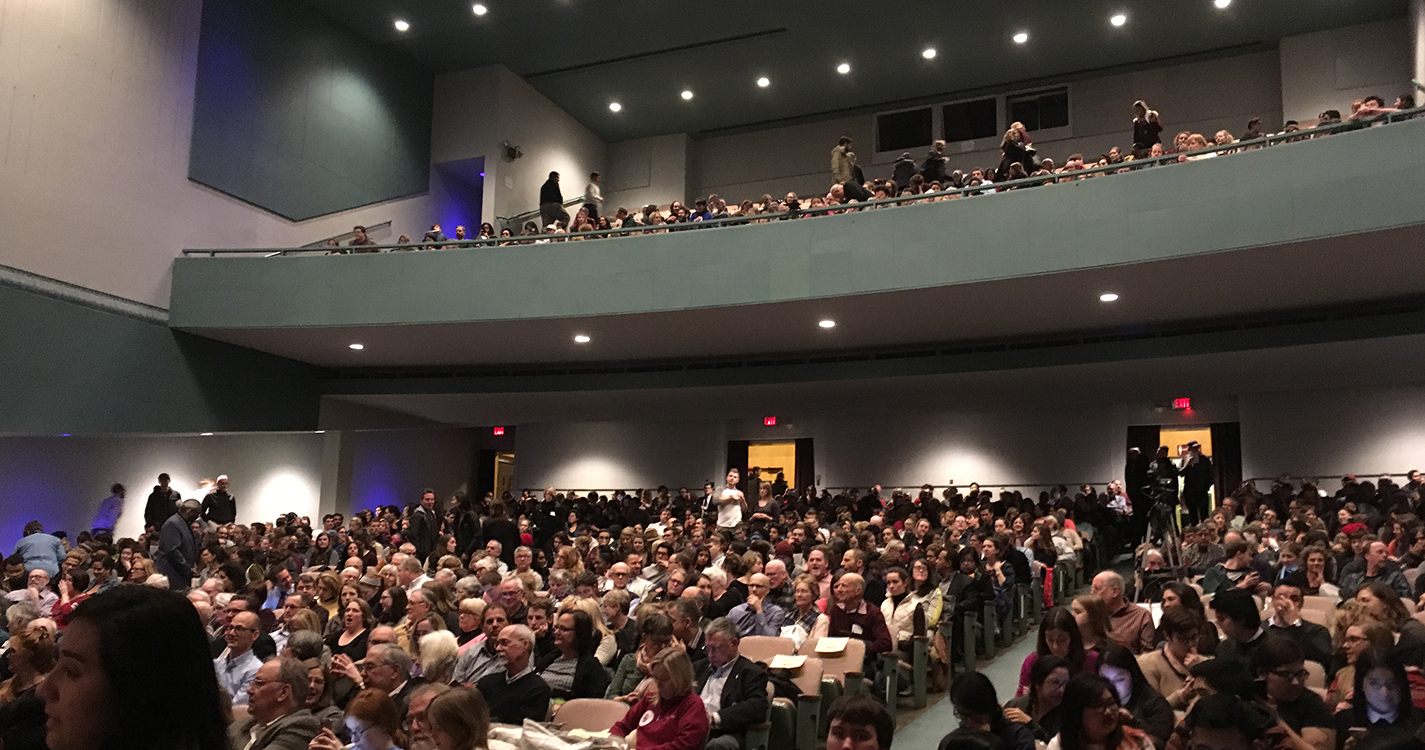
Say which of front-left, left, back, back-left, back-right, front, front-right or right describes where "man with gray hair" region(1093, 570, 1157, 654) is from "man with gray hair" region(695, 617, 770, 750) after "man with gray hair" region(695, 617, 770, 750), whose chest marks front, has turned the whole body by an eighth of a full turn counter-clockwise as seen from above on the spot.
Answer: left

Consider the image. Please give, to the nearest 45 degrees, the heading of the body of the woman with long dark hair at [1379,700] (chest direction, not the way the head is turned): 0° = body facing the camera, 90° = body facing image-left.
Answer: approximately 0°

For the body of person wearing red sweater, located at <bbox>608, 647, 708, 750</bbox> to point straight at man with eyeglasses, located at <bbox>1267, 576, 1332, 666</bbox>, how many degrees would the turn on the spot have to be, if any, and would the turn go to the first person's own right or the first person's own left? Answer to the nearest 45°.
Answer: approximately 135° to the first person's own left

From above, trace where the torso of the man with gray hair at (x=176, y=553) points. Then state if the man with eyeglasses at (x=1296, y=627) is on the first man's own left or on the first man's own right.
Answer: on the first man's own right

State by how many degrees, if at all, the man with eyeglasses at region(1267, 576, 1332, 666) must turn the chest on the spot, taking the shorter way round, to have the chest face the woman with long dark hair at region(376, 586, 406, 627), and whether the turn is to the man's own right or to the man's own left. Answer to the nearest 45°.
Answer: approximately 45° to the man's own right

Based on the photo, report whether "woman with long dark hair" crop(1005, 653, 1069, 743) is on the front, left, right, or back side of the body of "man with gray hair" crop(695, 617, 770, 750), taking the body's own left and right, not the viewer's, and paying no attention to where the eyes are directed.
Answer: left

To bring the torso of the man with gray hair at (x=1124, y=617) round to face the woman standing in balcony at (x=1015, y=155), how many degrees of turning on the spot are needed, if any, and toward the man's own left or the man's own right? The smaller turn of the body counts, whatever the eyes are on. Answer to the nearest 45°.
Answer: approximately 135° to the man's own right

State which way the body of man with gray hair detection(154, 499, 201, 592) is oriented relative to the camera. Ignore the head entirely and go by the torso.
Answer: to the viewer's right

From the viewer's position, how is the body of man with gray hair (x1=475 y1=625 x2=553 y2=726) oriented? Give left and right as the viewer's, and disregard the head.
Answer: facing the viewer and to the left of the viewer

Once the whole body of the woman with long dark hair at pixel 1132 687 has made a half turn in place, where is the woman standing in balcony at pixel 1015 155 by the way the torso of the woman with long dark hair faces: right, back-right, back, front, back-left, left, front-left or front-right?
front-left

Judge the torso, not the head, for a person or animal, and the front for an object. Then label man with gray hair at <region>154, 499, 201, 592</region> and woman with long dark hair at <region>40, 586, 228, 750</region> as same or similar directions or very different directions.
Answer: very different directions
